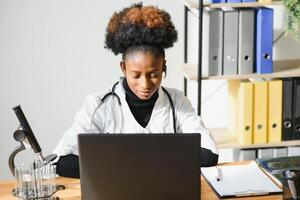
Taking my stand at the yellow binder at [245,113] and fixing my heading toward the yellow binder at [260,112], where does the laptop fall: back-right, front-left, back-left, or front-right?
back-right

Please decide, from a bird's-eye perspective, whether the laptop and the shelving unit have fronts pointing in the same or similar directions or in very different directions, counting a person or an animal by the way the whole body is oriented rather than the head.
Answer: very different directions

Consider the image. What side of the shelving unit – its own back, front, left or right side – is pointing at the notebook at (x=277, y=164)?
front

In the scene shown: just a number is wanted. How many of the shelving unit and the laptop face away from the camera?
1

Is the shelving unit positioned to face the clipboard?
yes

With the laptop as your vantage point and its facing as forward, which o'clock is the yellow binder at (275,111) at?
The yellow binder is roughly at 1 o'clock from the laptop.

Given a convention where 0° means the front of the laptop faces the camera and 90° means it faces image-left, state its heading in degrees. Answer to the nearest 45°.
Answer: approximately 180°

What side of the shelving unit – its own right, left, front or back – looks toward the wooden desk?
front

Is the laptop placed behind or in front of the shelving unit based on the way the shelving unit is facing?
in front

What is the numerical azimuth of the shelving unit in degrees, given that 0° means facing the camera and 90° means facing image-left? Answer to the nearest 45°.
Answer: approximately 0°

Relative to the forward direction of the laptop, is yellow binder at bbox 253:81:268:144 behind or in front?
in front

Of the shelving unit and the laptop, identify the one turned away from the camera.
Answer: the laptop

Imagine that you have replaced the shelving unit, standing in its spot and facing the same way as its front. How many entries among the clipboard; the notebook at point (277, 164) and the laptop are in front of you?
3
